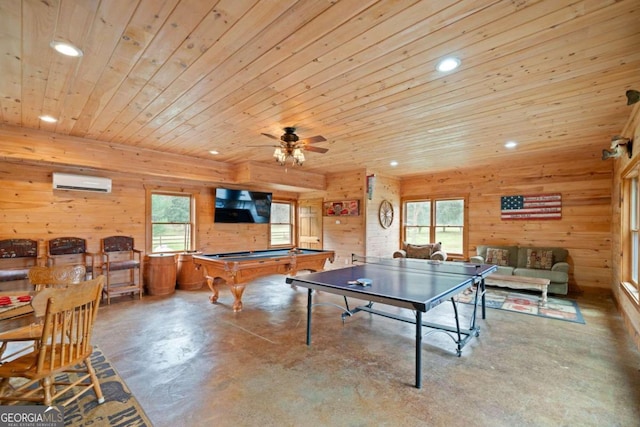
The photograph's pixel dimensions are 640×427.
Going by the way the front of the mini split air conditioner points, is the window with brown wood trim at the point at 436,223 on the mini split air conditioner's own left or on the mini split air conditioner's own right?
on the mini split air conditioner's own left

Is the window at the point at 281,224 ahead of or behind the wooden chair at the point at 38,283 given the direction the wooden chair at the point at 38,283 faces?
behind

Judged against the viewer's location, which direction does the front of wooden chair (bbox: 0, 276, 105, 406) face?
facing away from the viewer and to the left of the viewer

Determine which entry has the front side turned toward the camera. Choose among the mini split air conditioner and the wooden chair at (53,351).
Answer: the mini split air conditioner

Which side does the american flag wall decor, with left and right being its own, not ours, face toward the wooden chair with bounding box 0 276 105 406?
front

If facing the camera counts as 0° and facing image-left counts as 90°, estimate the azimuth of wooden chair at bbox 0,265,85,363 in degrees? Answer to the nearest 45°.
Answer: approximately 45°

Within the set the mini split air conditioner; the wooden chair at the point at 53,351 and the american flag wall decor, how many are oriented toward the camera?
2

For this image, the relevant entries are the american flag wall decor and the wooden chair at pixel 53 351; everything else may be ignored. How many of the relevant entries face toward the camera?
1

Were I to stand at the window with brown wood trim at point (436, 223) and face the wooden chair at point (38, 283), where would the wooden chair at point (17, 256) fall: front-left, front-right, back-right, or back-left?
front-right

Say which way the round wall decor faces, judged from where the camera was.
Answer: facing the viewer and to the right of the viewer

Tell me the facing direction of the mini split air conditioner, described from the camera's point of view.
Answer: facing the viewer

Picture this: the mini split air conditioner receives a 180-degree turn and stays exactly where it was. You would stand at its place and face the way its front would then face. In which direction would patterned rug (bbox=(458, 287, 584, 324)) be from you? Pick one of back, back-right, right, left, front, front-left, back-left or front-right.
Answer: back-right

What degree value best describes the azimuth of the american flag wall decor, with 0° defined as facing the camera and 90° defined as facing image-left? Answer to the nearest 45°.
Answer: approximately 0°
